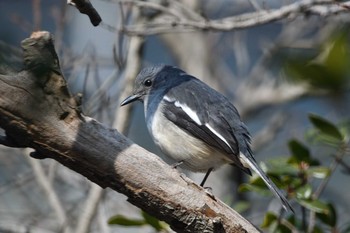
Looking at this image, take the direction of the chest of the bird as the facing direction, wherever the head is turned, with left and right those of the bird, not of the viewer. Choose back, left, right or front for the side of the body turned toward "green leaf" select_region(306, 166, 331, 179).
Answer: back

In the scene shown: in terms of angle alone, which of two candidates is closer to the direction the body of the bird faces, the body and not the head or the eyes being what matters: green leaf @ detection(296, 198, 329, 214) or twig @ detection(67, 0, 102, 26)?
the twig

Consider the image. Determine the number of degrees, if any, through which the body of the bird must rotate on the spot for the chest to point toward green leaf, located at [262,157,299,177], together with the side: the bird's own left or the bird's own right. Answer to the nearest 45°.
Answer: approximately 180°

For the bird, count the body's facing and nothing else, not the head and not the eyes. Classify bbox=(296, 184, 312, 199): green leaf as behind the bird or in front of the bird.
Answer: behind

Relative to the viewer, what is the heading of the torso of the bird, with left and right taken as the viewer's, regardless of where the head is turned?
facing to the left of the viewer

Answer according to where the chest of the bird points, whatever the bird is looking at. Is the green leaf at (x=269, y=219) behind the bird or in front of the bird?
behind

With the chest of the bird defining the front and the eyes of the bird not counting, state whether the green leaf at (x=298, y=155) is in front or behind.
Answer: behind
